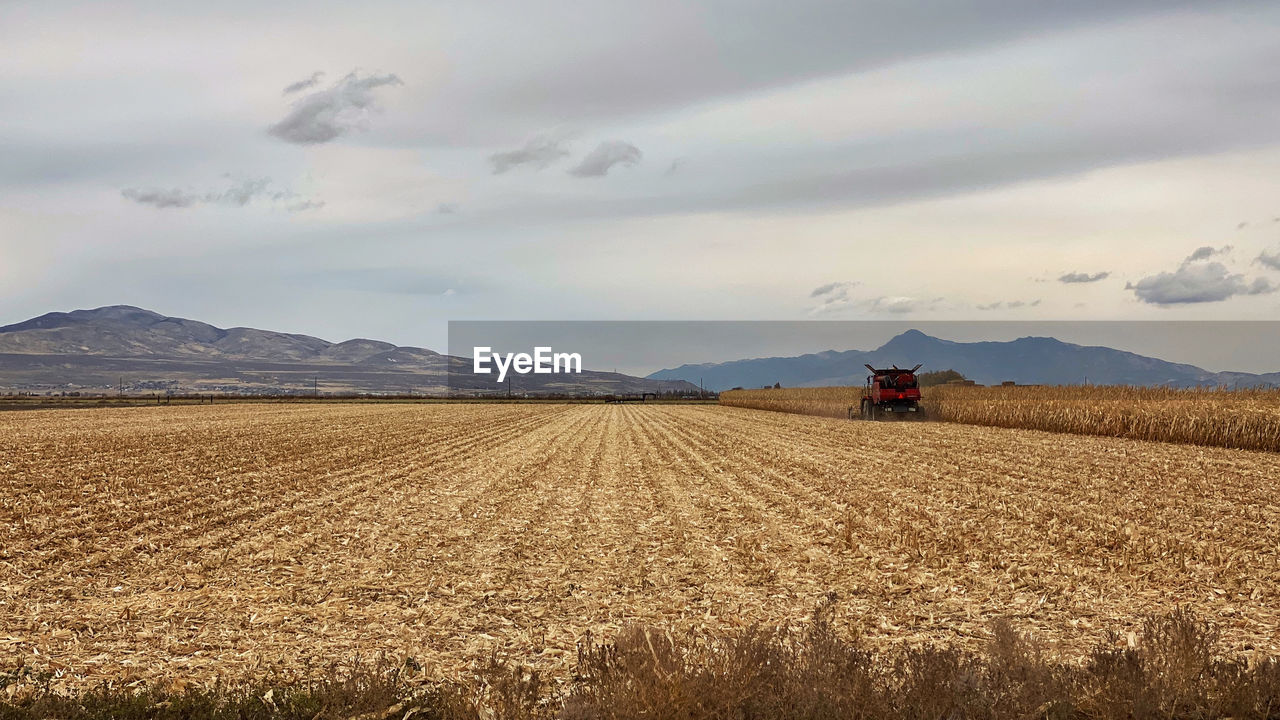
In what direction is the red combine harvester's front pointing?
away from the camera
